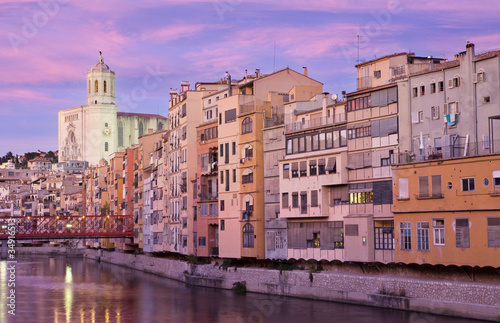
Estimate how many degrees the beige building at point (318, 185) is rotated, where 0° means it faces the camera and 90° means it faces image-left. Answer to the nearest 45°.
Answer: approximately 45°

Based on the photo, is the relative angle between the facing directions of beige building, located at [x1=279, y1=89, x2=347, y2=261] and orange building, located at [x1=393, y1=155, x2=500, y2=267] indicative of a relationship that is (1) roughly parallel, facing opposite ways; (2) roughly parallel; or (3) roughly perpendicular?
roughly parallel

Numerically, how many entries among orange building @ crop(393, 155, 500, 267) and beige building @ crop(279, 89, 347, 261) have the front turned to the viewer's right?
0

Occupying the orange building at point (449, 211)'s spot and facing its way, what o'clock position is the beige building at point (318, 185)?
The beige building is roughly at 3 o'clock from the orange building.

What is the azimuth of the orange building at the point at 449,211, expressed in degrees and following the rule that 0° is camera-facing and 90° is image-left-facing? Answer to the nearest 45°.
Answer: approximately 45°

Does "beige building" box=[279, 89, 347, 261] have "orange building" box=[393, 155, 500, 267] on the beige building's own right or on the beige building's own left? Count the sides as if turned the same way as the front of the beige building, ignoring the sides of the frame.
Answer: on the beige building's own left
